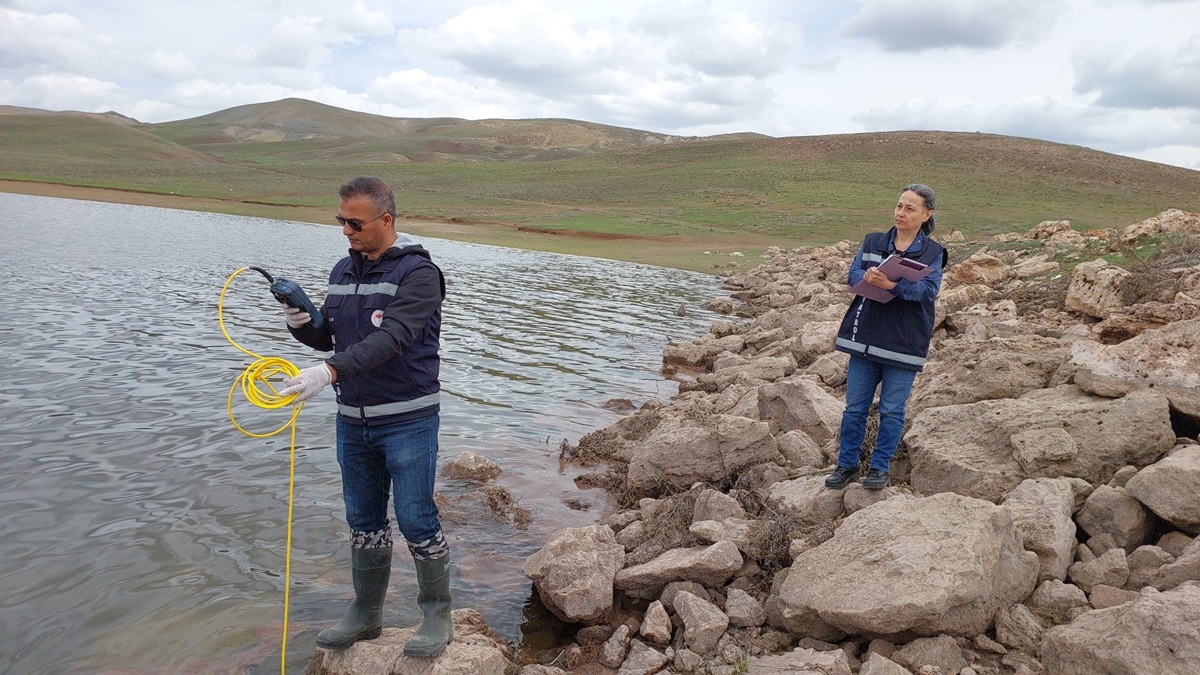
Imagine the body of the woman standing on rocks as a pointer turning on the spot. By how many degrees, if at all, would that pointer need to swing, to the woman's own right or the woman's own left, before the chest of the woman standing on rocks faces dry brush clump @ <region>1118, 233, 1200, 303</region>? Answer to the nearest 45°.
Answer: approximately 180°

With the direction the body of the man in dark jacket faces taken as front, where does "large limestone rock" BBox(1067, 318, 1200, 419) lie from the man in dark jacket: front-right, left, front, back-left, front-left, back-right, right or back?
back-left

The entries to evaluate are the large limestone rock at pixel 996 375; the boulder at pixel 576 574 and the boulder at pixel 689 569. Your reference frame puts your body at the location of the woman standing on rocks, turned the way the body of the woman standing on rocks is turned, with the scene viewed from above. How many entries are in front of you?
2

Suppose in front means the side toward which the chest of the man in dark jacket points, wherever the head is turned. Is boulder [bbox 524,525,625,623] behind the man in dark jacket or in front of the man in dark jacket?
behind

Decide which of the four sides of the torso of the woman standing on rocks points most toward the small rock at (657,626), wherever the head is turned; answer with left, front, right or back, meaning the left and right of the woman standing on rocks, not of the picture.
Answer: front

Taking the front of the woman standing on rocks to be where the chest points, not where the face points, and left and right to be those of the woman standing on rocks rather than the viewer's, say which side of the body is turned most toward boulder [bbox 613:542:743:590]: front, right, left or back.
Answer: front

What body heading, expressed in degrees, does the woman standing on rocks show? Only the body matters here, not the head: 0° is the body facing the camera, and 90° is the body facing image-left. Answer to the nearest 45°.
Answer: approximately 45°

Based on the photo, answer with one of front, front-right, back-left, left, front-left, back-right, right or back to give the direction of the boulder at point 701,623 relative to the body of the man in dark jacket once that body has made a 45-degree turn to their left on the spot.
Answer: left

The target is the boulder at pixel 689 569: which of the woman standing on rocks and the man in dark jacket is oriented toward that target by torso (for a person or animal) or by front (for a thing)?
the woman standing on rocks

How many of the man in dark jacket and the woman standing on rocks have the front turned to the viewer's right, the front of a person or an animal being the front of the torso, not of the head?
0

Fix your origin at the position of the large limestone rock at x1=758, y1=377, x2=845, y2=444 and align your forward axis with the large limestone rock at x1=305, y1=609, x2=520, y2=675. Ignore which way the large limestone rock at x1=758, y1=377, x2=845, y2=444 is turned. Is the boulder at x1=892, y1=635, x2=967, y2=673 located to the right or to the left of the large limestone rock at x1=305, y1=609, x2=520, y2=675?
left

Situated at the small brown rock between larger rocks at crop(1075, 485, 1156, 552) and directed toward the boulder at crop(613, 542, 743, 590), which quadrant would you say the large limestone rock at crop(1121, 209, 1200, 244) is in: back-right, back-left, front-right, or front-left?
back-right

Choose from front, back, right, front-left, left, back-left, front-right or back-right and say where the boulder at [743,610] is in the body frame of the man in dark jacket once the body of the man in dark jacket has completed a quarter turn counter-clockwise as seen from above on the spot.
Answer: front-left

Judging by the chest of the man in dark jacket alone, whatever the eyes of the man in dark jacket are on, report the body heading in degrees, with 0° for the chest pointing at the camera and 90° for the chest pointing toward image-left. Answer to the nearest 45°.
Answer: approximately 45°
